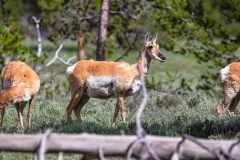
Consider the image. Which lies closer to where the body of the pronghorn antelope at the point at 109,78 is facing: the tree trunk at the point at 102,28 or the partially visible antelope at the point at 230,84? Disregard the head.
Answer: the partially visible antelope

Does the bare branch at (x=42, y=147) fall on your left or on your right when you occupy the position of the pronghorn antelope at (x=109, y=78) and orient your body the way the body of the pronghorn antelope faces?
on your right

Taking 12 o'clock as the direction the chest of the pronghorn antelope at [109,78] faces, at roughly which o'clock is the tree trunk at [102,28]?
The tree trunk is roughly at 9 o'clock from the pronghorn antelope.

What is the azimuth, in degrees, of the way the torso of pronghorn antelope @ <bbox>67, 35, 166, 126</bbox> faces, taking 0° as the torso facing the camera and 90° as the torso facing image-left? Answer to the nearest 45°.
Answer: approximately 270°
